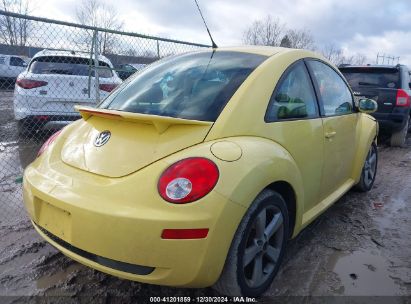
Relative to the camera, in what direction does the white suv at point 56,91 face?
facing away from the viewer

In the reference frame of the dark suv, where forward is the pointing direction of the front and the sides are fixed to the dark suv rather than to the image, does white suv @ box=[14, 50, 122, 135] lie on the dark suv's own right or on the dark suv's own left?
on the dark suv's own left

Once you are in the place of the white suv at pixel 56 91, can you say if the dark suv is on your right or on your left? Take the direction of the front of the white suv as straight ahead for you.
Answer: on your right

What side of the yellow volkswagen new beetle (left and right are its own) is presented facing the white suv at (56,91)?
left

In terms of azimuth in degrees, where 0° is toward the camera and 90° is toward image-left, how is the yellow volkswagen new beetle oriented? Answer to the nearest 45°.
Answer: approximately 225°

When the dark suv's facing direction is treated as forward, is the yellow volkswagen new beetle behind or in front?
behind

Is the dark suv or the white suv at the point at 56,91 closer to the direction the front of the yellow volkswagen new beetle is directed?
the dark suv

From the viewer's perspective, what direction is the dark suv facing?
away from the camera

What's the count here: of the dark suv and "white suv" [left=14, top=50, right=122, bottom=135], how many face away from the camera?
2

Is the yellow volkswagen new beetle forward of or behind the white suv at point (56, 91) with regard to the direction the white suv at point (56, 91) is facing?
behind
